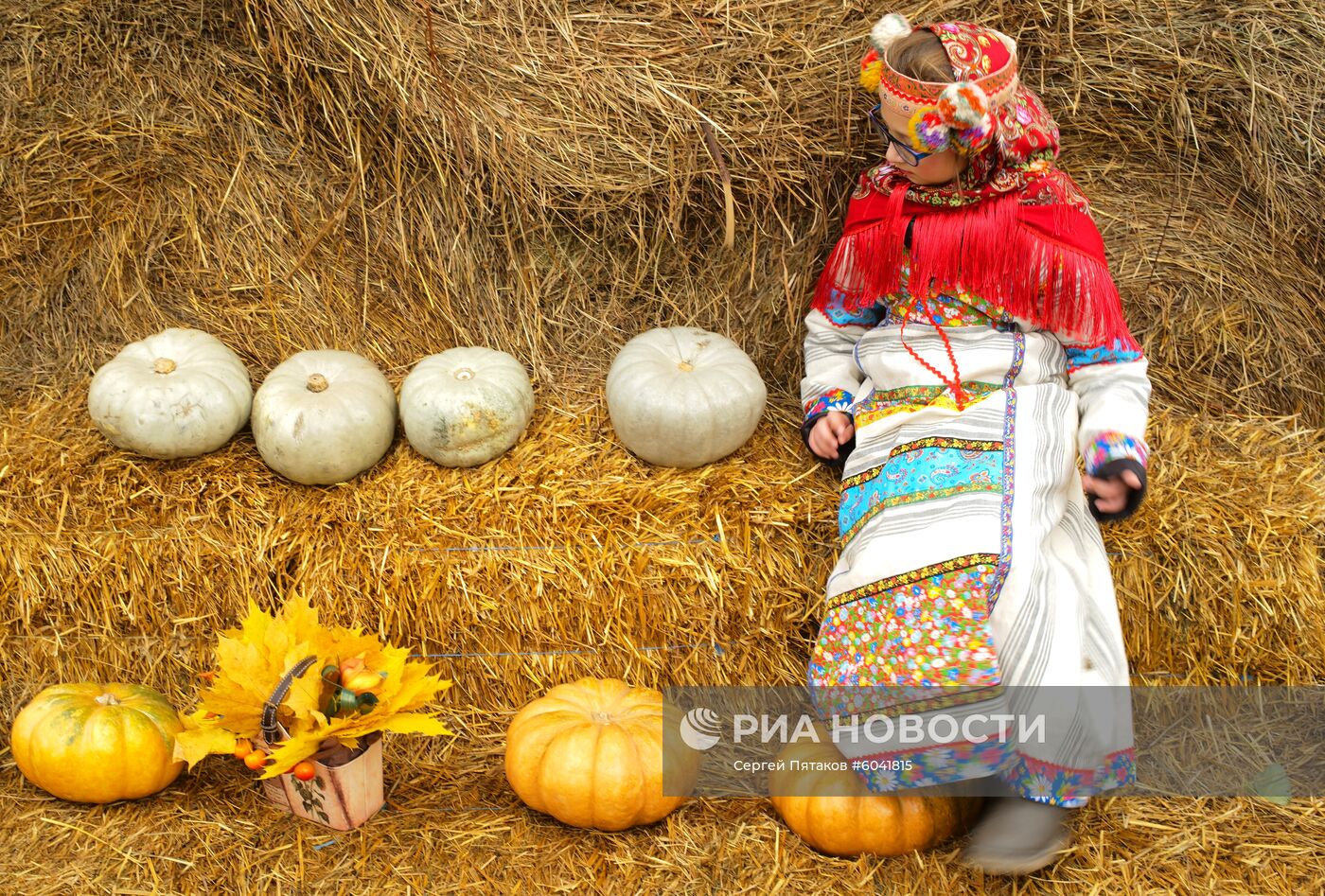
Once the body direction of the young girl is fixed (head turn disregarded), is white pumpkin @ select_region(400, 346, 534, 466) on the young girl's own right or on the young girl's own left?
on the young girl's own right

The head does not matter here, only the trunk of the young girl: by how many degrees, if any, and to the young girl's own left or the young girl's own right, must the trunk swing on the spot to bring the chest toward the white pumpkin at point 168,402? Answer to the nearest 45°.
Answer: approximately 45° to the young girl's own right

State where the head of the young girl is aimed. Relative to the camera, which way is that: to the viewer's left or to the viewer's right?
to the viewer's left

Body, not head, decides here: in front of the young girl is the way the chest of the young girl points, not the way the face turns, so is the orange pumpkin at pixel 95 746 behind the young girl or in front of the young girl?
in front

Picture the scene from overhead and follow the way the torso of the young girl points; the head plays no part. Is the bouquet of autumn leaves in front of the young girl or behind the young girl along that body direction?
in front

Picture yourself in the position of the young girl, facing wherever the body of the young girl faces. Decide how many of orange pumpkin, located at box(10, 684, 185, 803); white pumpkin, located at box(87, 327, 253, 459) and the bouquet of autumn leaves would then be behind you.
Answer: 0
